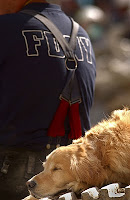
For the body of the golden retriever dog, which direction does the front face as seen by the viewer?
to the viewer's left
